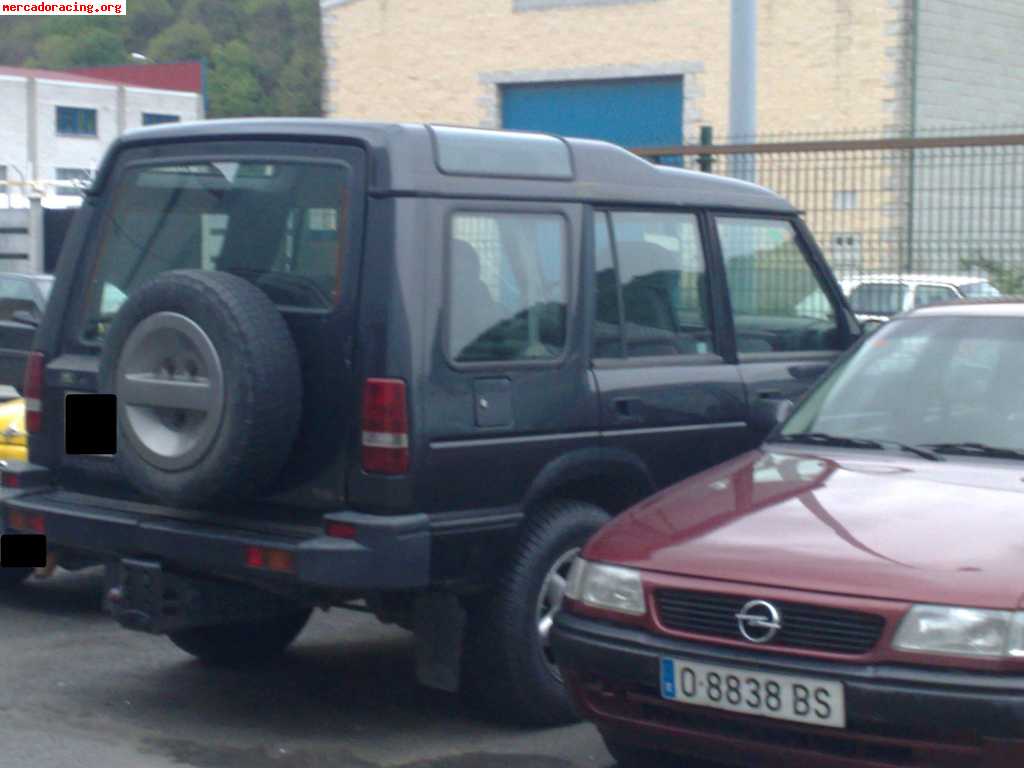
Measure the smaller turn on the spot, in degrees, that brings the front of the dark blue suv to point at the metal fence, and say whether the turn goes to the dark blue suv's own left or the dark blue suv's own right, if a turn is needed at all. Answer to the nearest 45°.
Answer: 0° — it already faces it

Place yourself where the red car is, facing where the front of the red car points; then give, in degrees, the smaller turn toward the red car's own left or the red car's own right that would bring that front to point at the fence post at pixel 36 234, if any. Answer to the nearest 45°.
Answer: approximately 90° to the red car's own right

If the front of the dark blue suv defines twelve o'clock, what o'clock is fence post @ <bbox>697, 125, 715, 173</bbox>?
The fence post is roughly at 11 o'clock from the dark blue suv.

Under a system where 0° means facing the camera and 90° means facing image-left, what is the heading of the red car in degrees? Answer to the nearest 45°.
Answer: approximately 45°

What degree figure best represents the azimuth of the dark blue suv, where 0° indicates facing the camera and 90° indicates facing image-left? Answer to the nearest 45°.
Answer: approximately 225°

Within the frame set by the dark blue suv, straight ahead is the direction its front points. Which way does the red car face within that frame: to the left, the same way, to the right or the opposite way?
the opposite way

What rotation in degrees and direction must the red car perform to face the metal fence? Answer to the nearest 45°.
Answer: approximately 135° to its right

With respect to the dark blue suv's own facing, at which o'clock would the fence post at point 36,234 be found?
The fence post is roughly at 10 o'clock from the dark blue suv.

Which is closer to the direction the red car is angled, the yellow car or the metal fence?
the yellow car

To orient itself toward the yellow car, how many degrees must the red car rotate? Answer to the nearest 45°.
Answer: approximately 90° to its right
